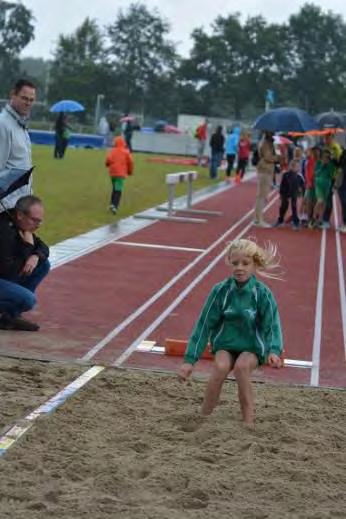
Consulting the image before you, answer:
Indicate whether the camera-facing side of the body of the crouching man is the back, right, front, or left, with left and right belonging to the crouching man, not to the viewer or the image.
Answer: right

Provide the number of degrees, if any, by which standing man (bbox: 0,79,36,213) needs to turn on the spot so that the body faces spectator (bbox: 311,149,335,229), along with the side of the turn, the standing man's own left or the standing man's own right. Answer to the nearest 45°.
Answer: approximately 90° to the standing man's own left

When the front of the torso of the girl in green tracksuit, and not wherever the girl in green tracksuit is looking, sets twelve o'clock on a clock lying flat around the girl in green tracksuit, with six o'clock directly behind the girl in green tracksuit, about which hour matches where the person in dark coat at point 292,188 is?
The person in dark coat is roughly at 6 o'clock from the girl in green tracksuit.

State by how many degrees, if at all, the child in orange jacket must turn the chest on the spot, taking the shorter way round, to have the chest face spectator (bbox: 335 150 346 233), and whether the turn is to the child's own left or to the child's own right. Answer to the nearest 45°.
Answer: approximately 90° to the child's own right

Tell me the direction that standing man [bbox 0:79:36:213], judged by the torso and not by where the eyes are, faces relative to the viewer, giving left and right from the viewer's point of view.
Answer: facing the viewer and to the right of the viewer

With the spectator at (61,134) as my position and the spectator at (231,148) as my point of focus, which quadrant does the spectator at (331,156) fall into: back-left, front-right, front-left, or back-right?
front-right

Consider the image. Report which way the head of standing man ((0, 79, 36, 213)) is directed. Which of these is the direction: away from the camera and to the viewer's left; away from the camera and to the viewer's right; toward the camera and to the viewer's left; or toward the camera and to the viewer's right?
toward the camera and to the viewer's right

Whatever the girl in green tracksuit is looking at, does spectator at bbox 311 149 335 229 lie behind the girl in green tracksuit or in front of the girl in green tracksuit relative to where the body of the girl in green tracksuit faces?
behind

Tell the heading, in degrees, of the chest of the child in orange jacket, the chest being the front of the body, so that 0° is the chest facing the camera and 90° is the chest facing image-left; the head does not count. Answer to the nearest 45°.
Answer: approximately 180°

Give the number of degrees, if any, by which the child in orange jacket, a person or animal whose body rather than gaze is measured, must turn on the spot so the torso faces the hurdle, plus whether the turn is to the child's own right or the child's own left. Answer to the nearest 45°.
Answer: approximately 90° to the child's own right

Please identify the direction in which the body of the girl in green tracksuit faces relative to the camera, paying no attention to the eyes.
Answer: toward the camera

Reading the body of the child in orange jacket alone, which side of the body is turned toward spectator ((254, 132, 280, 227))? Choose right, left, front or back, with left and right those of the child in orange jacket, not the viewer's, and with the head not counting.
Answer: right

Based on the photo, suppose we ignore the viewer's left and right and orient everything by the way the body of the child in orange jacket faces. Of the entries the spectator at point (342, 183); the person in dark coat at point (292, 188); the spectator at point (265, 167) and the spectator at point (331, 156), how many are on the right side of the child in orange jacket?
4

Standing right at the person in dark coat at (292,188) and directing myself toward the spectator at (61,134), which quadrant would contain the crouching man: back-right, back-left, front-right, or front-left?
back-left

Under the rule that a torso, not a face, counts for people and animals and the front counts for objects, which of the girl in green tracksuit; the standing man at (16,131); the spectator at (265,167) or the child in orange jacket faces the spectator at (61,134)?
the child in orange jacket

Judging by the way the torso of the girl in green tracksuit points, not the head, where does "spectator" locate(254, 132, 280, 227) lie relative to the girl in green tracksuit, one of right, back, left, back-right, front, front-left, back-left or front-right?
back

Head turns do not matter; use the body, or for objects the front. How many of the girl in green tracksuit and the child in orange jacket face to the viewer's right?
0
